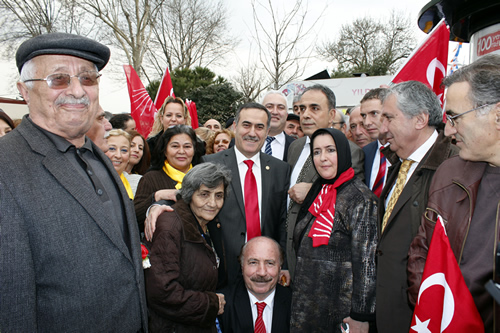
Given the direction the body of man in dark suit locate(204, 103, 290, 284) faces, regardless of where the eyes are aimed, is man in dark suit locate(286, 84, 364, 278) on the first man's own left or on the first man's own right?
on the first man's own left

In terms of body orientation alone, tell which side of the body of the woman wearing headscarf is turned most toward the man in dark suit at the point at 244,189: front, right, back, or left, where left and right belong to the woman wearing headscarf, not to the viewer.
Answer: right

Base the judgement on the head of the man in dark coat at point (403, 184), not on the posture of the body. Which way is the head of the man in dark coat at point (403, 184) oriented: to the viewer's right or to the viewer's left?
to the viewer's left

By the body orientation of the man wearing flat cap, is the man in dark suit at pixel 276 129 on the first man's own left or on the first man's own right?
on the first man's own left

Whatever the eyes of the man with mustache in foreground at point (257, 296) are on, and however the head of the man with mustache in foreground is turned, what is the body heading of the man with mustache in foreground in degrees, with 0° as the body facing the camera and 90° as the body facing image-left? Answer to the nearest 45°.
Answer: approximately 0°

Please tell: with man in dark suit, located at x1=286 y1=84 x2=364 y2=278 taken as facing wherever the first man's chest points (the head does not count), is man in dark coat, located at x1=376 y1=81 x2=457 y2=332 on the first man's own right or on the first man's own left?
on the first man's own left

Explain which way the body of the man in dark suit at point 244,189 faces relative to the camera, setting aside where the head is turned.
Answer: toward the camera

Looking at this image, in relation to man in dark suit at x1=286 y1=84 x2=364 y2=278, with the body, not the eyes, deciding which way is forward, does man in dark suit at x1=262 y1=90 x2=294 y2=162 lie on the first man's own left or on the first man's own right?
on the first man's own right

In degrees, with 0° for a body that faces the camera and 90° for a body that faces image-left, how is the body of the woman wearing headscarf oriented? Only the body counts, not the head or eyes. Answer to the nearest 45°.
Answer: approximately 45°

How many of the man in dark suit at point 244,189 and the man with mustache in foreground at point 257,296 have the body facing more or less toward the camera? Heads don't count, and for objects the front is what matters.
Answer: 2
